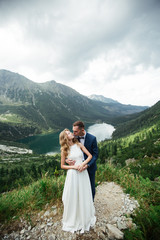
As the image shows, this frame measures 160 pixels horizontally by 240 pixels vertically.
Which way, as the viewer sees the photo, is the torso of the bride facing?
toward the camera

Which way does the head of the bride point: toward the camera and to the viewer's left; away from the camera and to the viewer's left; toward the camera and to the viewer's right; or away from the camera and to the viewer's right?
toward the camera and to the viewer's right
